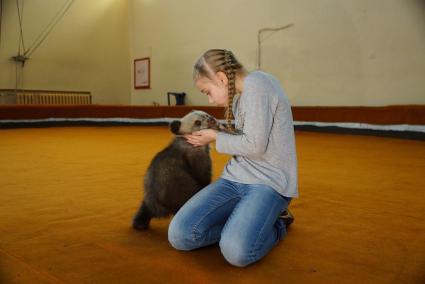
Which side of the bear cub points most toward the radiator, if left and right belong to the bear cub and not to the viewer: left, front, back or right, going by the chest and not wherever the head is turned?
left

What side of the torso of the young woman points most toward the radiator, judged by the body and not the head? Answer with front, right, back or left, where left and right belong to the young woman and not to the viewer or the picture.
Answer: right

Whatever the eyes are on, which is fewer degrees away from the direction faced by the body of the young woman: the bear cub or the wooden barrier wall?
the bear cub

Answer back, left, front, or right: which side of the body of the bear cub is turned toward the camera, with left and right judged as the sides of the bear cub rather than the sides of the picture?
right

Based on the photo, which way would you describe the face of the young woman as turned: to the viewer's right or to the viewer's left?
to the viewer's left

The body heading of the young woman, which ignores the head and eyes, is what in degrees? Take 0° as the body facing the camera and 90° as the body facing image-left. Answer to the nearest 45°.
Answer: approximately 45°

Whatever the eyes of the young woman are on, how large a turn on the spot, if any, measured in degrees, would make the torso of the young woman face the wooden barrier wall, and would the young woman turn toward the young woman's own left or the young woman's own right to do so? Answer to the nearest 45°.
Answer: approximately 135° to the young woman's own right

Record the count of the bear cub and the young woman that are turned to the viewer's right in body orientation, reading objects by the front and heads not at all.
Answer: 1

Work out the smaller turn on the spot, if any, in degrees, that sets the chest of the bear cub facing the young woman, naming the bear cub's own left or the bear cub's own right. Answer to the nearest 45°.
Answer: approximately 45° to the bear cub's own right
